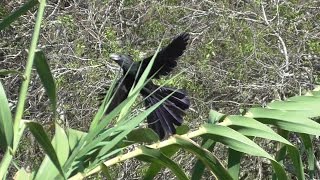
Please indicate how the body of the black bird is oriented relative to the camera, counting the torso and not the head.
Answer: to the viewer's left

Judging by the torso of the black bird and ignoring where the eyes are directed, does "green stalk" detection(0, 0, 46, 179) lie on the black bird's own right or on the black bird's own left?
on the black bird's own left
